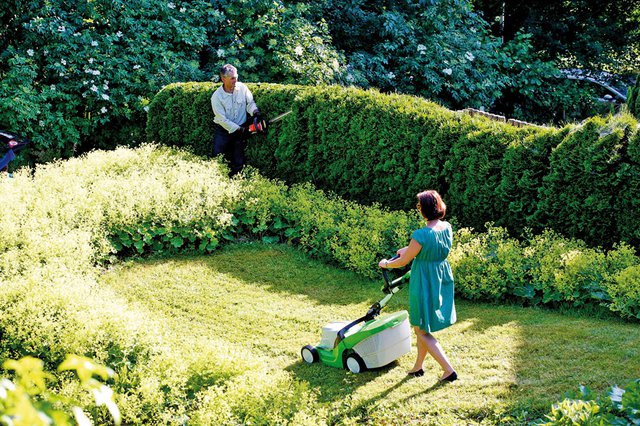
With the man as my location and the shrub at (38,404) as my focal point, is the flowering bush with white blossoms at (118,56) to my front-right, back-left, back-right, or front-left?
back-right

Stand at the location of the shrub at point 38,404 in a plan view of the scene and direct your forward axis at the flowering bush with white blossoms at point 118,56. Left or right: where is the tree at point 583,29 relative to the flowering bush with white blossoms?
right

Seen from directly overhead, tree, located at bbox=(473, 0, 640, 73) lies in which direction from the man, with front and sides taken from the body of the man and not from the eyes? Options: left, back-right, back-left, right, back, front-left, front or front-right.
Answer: left

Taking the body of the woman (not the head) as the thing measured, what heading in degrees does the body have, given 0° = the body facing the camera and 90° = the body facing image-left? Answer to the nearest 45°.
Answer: approximately 135°

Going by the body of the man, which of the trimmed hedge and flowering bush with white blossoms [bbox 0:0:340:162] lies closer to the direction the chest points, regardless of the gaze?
the trimmed hedge

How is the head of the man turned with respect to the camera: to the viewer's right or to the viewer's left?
to the viewer's right

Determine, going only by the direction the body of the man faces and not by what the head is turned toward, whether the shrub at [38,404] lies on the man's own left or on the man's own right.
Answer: on the man's own right

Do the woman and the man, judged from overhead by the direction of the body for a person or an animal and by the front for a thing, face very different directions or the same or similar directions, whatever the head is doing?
very different directions

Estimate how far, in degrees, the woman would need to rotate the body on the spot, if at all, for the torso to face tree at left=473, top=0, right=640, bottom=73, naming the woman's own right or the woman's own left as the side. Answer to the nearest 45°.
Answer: approximately 45° to the woman's own right

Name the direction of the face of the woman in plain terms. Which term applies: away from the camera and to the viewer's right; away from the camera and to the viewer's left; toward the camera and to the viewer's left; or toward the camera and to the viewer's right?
away from the camera and to the viewer's left

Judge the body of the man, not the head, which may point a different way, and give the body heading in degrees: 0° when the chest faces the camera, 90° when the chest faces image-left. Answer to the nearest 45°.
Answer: approximately 315°

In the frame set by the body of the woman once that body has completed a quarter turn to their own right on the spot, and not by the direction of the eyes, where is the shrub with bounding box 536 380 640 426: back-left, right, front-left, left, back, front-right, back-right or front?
right
